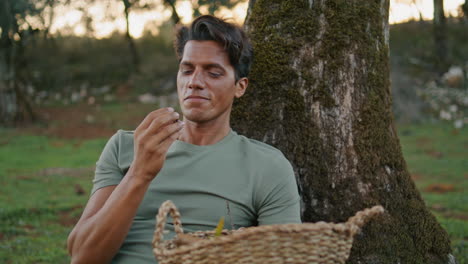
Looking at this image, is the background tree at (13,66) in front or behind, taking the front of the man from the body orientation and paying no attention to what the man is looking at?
behind

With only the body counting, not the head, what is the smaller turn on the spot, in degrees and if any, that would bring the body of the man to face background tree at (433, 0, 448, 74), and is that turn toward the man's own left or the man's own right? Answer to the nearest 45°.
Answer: approximately 135° to the man's own left

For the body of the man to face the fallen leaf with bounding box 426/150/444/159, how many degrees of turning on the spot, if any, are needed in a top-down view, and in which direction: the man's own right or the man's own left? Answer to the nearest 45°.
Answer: approximately 135° to the man's own left

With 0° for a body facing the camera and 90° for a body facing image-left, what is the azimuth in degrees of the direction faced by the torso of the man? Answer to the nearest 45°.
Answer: approximately 0°

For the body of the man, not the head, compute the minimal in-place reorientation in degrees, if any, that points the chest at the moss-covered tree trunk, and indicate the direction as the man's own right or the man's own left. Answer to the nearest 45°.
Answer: approximately 135° to the man's own left
